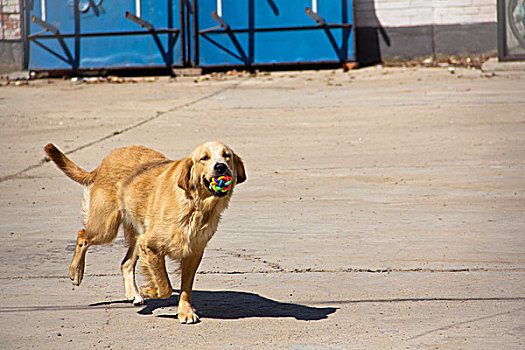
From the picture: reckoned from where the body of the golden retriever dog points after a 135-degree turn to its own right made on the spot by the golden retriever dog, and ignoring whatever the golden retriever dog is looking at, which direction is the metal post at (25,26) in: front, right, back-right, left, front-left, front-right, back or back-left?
right

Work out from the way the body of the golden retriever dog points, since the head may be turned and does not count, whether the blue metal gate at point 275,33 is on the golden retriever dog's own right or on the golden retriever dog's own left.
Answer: on the golden retriever dog's own left

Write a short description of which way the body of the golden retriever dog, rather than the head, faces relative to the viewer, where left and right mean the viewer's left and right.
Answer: facing the viewer and to the right of the viewer

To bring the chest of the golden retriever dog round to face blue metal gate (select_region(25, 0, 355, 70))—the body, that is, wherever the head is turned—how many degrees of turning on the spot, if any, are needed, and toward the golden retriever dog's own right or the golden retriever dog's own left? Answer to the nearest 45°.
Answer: approximately 135° to the golden retriever dog's own left

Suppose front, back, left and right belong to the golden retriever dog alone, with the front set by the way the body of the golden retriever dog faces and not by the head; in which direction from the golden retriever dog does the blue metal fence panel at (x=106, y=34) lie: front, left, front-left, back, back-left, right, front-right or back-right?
back-left
